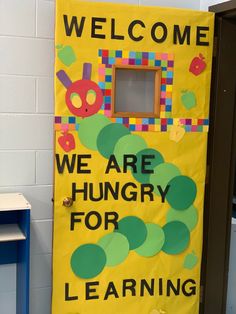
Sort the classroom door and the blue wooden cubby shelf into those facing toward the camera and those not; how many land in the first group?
2

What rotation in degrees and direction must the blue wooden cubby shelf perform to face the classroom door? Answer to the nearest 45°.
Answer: approximately 90° to its left

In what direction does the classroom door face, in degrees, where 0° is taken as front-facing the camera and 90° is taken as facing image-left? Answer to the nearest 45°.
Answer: approximately 0°

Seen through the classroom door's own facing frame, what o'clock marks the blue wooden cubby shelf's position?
The blue wooden cubby shelf is roughly at 2 o'clock from the classroom door.

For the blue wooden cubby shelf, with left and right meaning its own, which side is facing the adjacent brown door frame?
left
